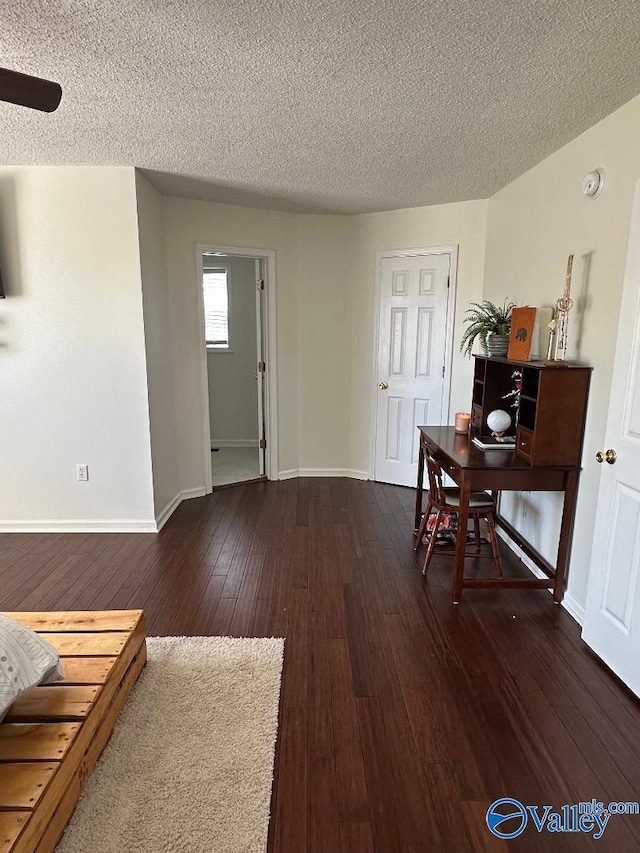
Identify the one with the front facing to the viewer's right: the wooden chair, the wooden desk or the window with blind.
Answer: the wooden chair

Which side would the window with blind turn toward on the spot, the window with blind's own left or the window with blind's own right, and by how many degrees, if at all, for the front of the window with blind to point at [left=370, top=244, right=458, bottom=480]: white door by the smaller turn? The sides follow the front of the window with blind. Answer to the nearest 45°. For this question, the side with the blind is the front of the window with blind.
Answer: approximately 45° to the window with blind's own left

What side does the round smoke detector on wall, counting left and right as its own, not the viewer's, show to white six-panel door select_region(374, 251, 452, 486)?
right

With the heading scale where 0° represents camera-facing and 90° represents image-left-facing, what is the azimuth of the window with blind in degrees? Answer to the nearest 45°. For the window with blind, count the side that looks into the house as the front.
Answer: approximately 0°

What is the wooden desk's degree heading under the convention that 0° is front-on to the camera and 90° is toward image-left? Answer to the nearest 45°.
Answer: approximately 45°

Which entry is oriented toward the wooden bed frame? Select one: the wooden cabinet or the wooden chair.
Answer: the wooden cabinet

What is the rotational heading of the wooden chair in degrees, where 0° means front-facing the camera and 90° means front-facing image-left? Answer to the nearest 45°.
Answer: approximately 270°

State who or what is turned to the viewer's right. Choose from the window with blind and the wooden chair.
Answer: the wooden chair

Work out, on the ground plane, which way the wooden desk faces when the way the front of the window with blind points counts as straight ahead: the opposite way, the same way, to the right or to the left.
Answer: to the right

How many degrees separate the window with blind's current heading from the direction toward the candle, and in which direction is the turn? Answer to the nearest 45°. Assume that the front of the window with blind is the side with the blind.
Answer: approximately 45° to its left

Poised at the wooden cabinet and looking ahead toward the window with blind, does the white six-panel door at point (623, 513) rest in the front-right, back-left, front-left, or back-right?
back-left

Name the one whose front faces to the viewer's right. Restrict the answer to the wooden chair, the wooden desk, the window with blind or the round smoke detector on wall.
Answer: the wooden chair

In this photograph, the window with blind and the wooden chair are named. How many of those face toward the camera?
1

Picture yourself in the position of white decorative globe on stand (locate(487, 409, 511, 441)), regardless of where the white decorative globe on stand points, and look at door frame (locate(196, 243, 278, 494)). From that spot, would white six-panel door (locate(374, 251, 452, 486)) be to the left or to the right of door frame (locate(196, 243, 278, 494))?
right

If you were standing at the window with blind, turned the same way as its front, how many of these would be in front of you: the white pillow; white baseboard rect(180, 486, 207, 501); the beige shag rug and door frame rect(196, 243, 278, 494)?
4
